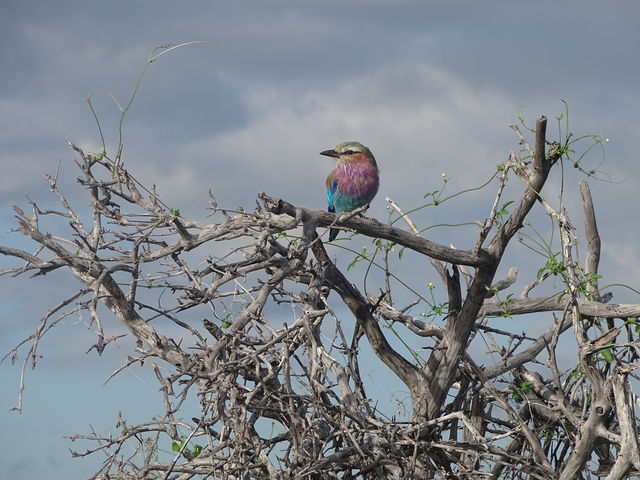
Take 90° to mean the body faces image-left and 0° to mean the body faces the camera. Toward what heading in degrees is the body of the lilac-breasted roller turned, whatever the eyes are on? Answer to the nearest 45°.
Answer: approximately 315°
